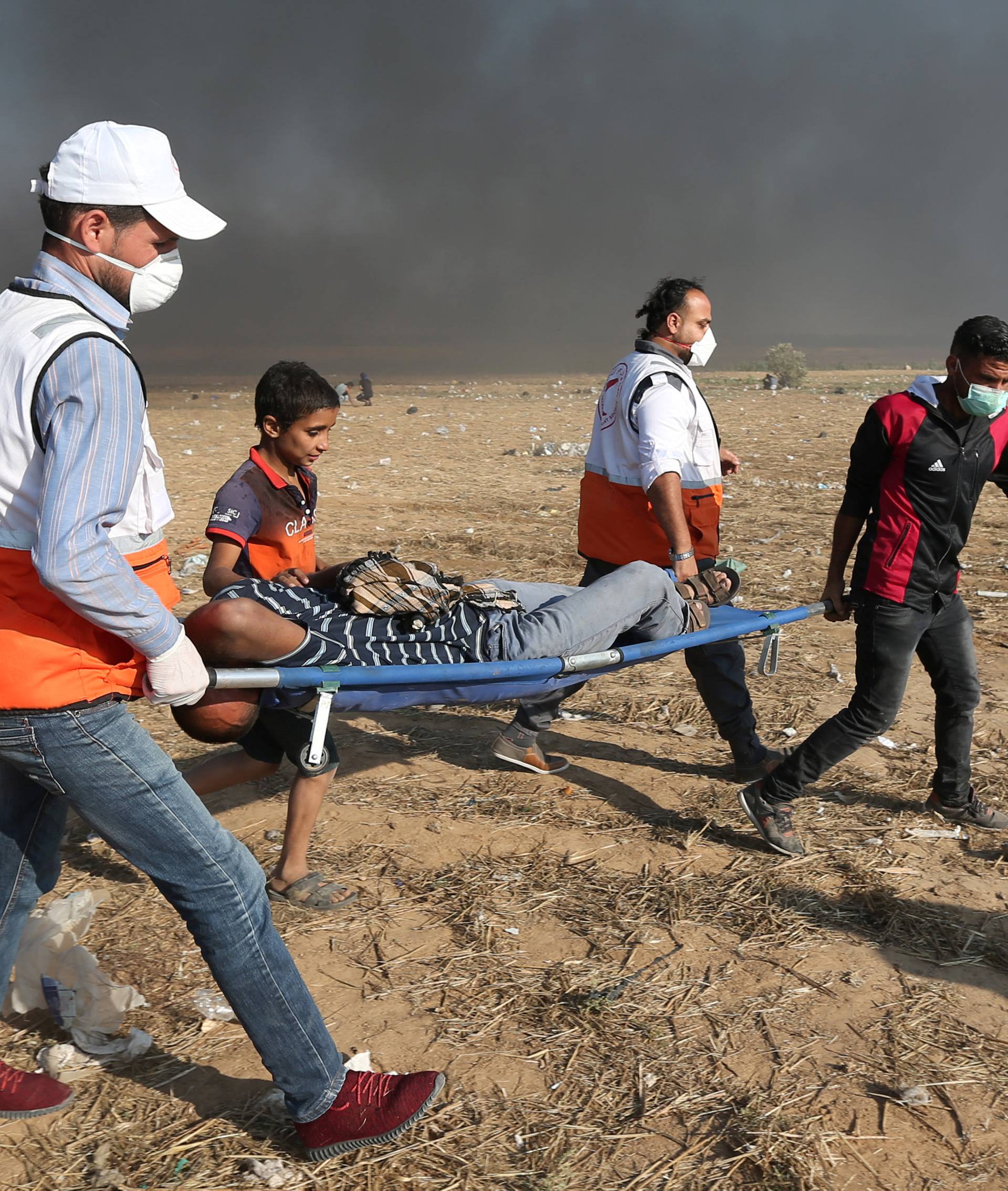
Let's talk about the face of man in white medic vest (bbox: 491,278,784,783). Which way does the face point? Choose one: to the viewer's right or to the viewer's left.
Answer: to the viewer's right

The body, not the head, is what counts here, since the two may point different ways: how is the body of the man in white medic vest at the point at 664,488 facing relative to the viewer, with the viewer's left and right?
facing to the right of the viewer

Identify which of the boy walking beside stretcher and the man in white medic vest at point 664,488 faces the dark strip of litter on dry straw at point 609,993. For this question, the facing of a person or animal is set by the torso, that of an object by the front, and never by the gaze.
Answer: the boy walking beside stretcher

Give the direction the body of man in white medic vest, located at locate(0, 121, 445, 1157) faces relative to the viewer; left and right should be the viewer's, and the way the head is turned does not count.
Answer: facing to the right of the viewer

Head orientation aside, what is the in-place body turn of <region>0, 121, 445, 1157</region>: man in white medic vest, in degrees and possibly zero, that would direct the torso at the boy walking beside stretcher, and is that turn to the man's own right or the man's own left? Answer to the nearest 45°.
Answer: approximately 90° to the man's own left

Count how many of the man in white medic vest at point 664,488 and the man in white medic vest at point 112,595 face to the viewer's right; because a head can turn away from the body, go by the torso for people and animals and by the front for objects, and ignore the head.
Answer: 2

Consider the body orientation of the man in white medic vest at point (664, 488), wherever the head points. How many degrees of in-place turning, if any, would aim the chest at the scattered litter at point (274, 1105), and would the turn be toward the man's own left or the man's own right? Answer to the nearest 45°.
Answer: approximately 90° to the man's own right

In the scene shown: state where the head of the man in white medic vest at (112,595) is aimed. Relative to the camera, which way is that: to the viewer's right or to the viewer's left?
to the viewer's right
